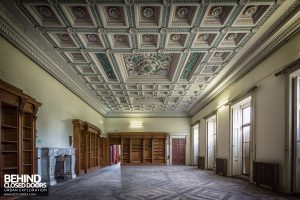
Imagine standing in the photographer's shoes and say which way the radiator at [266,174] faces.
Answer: facing the viewer and to the left of the viewer

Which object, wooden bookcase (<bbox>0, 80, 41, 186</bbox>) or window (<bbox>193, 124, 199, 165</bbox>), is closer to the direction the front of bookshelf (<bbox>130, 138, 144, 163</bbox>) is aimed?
the wooden bookcase

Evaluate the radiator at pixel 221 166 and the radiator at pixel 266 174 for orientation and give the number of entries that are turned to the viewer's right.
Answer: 0

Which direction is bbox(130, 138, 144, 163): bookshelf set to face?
toward the camera

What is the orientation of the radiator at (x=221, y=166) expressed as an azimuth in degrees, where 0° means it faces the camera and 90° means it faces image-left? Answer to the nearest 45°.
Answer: approximately 45°

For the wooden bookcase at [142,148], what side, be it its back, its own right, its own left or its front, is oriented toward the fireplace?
front

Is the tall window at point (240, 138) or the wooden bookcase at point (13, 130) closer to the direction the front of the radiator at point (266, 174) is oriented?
the wooden bookcase

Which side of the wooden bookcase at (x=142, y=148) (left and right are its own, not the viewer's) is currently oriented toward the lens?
front

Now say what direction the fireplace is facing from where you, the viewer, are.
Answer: facing the viewer and to the right of the viewer

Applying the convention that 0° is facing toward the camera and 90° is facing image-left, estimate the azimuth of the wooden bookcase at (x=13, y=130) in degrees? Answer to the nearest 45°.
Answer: approximately 315°
